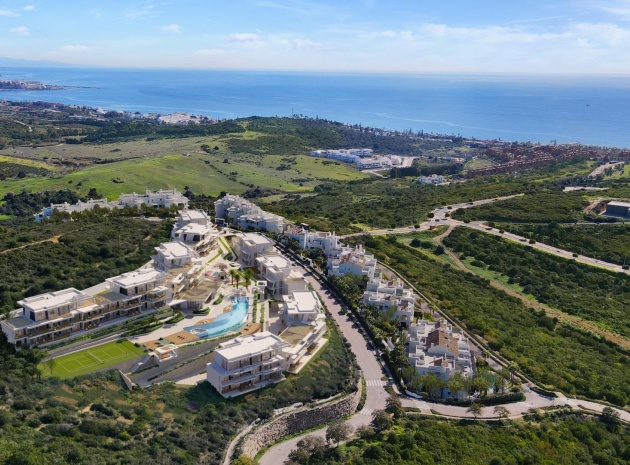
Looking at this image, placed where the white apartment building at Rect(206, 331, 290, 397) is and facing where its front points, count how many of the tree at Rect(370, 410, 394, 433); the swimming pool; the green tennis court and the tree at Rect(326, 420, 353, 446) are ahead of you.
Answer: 2

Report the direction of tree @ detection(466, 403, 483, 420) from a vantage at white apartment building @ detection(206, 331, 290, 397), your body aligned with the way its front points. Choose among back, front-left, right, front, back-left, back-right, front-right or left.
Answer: front-left

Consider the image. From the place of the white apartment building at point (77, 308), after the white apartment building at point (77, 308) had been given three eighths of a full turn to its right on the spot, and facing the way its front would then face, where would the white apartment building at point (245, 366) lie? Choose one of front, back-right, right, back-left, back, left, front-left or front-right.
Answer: back-left

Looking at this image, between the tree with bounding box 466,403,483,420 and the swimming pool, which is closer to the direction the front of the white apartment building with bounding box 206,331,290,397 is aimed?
the tree

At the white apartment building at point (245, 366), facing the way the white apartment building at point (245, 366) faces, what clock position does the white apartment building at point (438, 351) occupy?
the white apartment building at point (438, 351) is roughly at 10 o'clock from the white apartment building at point (245, 366).

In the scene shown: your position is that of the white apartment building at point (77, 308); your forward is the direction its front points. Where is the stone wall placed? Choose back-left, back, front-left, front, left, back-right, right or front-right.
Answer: front

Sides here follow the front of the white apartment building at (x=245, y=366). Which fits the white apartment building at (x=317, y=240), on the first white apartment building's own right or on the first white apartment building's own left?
on the first white apartment building's own left

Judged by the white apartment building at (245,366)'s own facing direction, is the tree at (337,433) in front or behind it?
in front

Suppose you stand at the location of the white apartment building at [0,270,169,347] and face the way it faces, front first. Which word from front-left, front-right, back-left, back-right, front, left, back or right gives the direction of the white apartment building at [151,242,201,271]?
left

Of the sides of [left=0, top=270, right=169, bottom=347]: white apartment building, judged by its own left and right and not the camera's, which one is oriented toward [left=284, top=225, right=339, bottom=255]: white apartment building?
left

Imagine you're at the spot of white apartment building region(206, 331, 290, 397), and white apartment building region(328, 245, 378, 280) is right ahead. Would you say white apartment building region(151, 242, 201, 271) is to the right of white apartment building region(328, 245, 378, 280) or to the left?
left

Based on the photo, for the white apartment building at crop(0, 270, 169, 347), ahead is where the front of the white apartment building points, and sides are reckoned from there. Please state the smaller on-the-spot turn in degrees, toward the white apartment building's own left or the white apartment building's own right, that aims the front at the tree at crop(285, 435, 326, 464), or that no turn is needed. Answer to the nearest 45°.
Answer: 0° — it already faces it

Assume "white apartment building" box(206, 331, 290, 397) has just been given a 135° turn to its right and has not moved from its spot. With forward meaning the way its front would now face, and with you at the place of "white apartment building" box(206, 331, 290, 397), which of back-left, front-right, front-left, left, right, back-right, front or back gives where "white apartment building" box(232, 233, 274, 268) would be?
right

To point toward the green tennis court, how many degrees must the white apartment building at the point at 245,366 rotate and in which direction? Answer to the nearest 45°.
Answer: approximately 135° to its right

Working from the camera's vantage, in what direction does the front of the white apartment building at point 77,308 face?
facing the viewer and to the right of the viewer

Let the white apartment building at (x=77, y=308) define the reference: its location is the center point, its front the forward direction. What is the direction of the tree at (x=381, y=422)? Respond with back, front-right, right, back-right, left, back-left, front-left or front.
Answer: front

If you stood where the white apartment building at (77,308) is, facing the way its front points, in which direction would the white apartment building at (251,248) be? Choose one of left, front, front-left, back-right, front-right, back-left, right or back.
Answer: left
